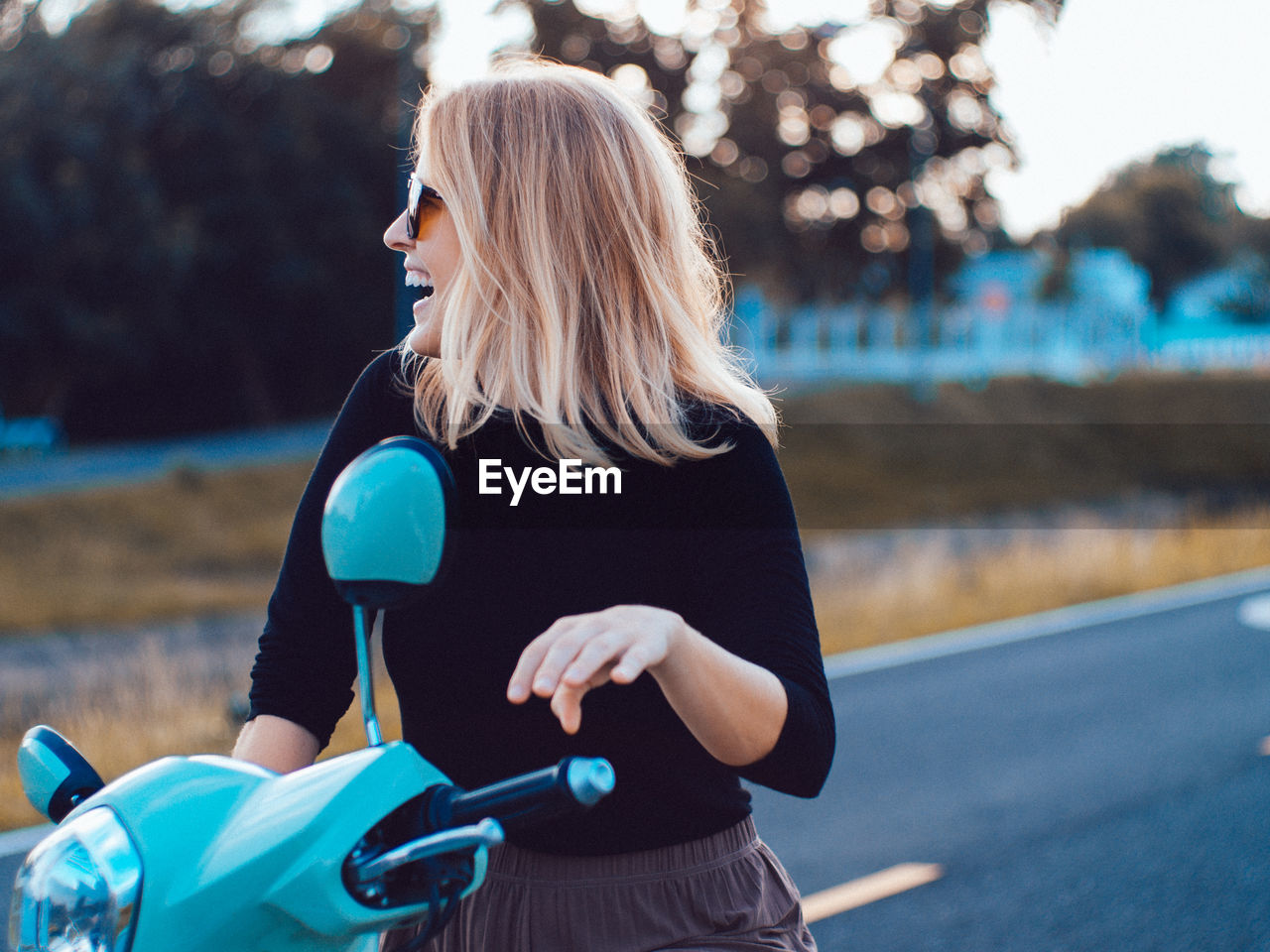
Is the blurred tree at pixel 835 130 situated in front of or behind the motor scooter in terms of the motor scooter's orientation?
behind

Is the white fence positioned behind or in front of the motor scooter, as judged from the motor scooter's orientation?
behind

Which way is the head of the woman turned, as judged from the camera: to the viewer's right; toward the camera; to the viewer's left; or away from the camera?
to the viewer's left

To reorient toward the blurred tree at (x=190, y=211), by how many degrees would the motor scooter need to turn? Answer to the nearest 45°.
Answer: approximately 135° to its right

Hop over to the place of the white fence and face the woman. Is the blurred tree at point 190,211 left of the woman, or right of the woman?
right

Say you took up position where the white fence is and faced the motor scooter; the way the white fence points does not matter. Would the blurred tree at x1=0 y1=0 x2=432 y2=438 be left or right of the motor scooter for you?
right
